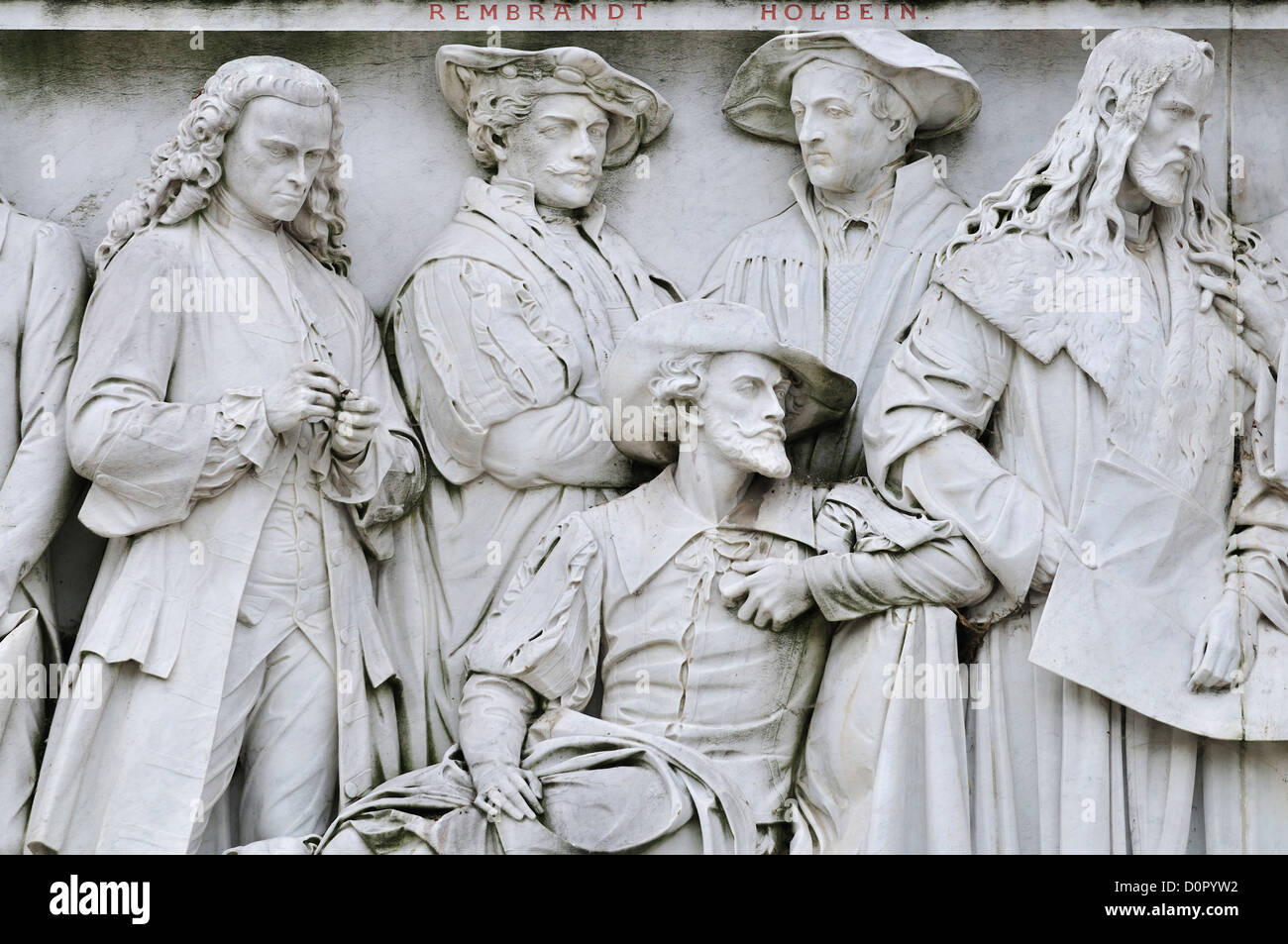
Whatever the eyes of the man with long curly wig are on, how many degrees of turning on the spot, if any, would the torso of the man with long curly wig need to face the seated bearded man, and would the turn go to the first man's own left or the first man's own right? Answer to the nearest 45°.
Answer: approximately 45° to the first man's own left

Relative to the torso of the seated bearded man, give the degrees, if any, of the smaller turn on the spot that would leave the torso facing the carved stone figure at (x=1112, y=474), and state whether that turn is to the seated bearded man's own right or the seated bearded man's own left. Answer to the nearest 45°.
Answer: approximately 90° to the seated bearded man's own left

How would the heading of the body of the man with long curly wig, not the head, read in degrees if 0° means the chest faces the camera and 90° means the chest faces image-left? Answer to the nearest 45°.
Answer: approximately 315°
